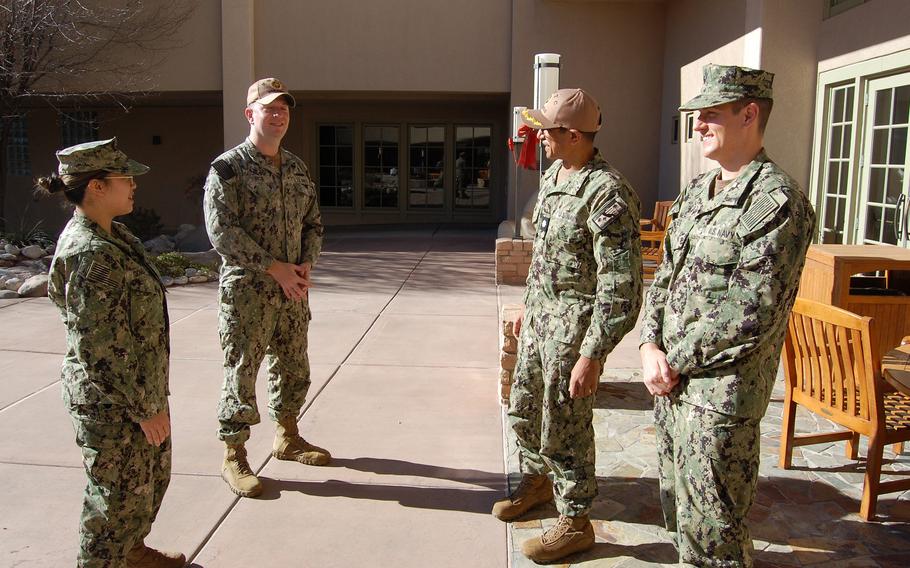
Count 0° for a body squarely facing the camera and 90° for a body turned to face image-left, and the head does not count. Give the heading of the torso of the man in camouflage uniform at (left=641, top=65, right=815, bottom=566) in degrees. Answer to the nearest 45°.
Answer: approximately 45°

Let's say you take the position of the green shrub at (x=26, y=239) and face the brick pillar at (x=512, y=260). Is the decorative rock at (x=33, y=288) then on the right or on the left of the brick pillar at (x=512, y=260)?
right

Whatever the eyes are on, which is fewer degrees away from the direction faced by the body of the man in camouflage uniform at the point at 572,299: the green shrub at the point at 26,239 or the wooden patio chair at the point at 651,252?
the green shrub

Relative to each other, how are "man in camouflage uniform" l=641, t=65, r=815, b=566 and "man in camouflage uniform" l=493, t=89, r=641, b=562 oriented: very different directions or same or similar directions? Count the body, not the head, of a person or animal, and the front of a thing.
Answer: same or similar directions

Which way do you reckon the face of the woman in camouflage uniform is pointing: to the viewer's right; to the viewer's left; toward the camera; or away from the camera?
to the viewer's right

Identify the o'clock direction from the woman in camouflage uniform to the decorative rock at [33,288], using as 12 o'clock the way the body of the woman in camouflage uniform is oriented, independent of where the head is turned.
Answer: The decorative rock is roughly at 9 o'clock from the woman in camouflage uniform.

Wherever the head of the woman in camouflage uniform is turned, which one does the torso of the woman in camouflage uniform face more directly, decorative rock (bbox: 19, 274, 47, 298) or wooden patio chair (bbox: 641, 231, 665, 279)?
the wooden patio chair

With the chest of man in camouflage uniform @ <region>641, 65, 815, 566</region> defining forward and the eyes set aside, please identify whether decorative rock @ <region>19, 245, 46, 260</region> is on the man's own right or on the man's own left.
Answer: on the man's own right

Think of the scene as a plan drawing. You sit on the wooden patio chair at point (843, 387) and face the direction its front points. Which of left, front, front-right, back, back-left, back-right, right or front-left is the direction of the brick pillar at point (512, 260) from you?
left

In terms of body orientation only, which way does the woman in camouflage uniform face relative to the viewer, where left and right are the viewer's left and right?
facing to the right of the viewer

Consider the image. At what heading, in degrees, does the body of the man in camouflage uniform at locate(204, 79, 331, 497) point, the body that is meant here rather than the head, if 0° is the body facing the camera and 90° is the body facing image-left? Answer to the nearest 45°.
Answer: approximately 315°

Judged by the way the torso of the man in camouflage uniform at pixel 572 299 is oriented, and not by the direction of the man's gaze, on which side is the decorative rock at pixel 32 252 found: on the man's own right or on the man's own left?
on the man's own right

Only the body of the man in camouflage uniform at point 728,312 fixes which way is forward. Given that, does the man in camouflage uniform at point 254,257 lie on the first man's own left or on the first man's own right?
on the first man's own right

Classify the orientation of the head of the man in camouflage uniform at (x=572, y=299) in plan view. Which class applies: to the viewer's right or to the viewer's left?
to the viewer's left

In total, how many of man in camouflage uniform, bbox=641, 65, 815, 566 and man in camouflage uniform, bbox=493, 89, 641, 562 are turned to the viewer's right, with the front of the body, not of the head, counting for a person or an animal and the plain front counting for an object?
0

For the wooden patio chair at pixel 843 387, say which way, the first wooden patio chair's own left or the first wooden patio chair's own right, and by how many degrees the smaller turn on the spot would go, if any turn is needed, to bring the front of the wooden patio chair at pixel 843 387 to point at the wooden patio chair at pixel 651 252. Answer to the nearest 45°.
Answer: approximately 45° to the first wooden patio chair's own left
